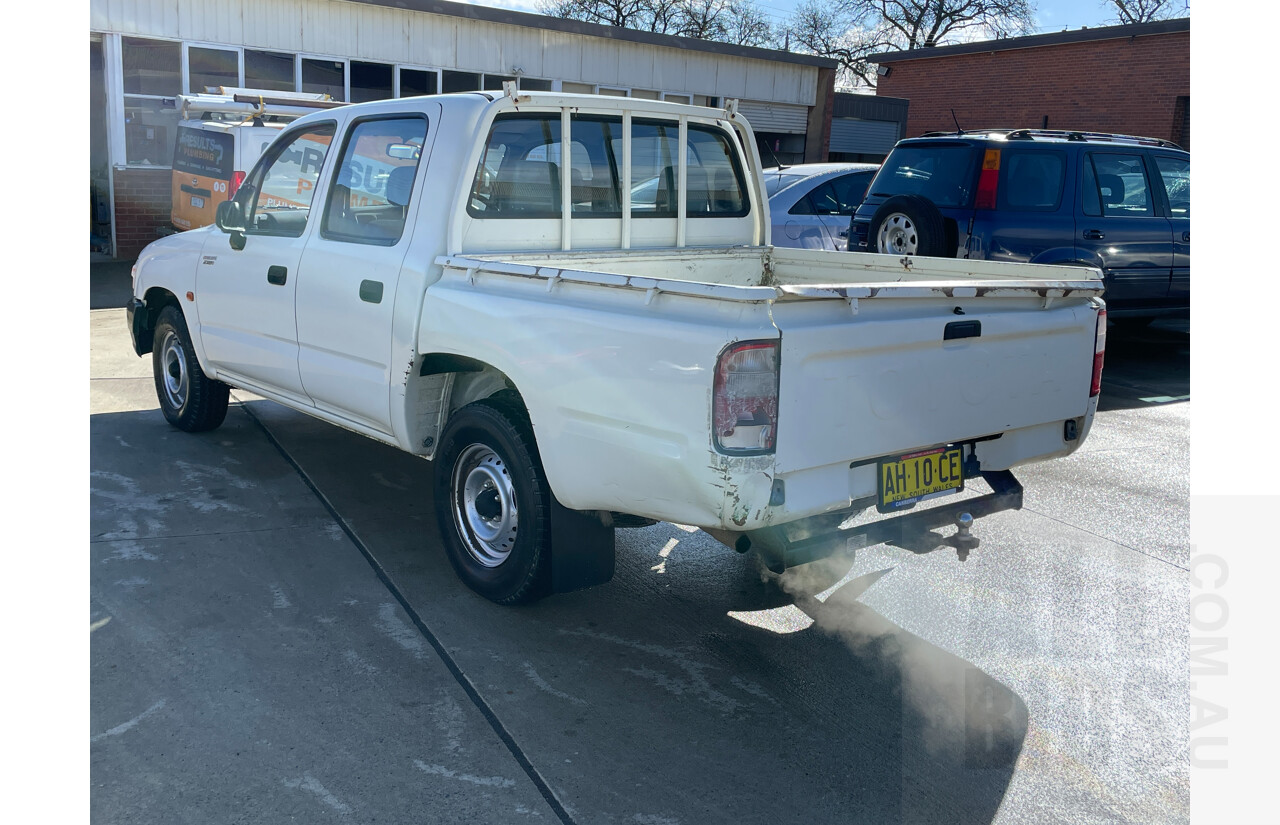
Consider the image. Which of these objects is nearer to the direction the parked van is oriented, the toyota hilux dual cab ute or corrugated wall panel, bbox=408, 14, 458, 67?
the corrugated wall panel

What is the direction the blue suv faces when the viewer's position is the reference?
facing away from the viewer and to the right of the viewer

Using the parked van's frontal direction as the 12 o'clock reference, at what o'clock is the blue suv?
The blue suv is roughly at 3 o'clock from the parked van.

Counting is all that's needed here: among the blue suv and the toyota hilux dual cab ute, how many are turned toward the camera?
0

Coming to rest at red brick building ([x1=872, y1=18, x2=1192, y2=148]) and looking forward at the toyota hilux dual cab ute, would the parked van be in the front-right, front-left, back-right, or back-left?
front-right

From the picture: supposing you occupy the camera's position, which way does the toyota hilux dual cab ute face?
facing away from the viewer and to the left of the viewer

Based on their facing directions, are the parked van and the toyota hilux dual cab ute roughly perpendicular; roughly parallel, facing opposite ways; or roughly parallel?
roughly perpendicular

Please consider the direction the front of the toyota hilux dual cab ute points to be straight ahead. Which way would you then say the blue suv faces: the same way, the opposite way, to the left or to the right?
to the right

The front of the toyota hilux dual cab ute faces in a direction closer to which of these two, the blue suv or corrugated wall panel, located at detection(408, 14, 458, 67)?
the corrugated wall panel
